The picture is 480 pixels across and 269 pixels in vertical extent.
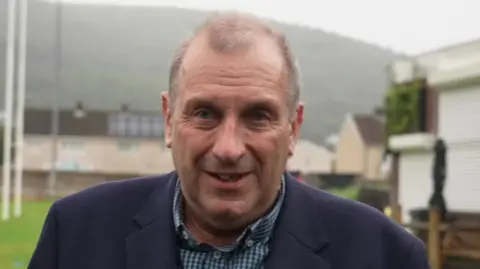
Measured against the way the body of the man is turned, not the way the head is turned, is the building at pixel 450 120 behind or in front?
behind

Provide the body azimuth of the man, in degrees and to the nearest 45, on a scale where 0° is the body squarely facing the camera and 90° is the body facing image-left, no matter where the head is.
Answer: approximately 0°

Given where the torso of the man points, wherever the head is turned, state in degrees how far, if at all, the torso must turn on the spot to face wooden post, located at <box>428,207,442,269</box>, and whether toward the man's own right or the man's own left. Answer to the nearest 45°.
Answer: approximately 180°
